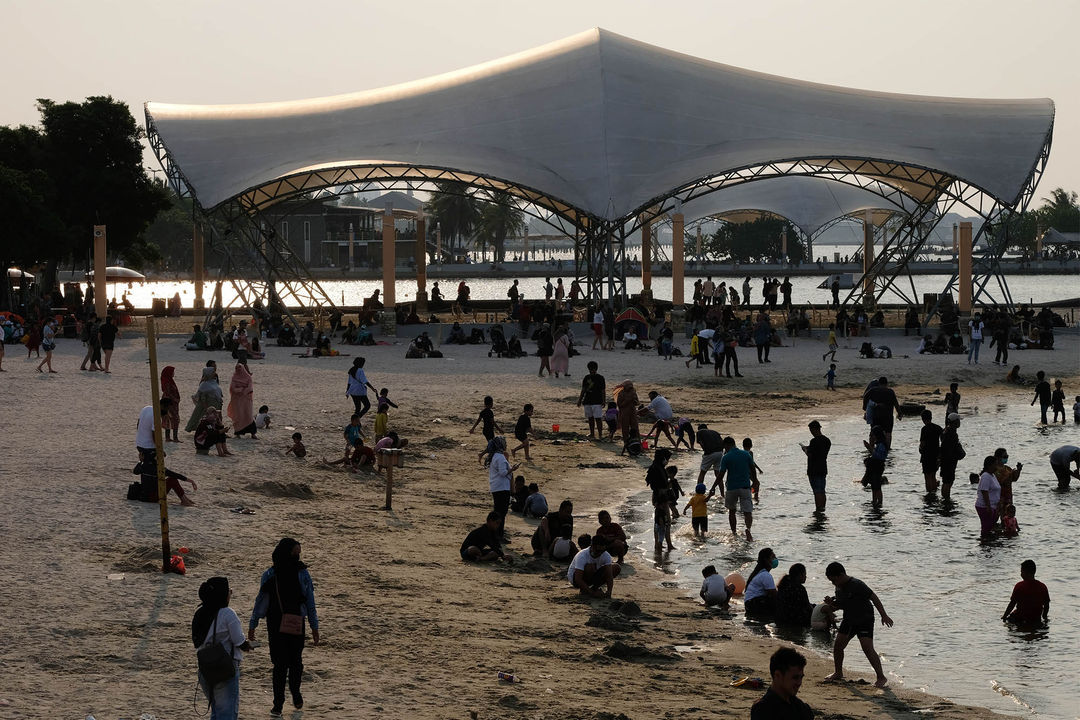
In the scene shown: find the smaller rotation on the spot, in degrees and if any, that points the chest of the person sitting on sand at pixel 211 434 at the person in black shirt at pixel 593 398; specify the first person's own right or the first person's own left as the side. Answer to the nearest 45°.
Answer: approximately 90° to the first person's own left

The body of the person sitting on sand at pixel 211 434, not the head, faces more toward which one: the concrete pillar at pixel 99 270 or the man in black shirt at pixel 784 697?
the man in black shirt

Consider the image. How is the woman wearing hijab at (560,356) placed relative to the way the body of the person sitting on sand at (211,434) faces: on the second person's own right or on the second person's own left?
on the second person's own left

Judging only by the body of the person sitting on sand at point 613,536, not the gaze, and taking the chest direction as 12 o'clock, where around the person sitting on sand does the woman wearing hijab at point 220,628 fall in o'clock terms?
The woman wearing hijab is roughly at 1 o'clock from the person sitting on sand.

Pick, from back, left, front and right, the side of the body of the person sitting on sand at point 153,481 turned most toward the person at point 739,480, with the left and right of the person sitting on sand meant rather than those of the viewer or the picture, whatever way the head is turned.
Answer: front

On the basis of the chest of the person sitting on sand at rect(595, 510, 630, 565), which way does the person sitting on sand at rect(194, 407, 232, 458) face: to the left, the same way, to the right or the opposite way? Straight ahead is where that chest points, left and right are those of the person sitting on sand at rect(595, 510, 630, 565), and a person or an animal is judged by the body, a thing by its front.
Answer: to the left

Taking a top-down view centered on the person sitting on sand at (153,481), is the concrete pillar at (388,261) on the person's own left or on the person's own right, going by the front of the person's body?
on the person's own left

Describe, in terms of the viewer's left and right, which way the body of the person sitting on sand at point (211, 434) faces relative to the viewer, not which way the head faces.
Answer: facing the viewer and to the right of the viewer

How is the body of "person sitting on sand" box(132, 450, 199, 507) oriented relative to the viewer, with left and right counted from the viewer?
facing to the right of the viewer

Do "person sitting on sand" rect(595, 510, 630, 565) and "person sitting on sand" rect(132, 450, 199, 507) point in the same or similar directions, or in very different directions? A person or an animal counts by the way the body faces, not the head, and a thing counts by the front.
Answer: very different directions

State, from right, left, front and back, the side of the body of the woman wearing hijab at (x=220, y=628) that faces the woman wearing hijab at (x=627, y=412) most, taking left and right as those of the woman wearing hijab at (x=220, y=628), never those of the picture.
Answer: front

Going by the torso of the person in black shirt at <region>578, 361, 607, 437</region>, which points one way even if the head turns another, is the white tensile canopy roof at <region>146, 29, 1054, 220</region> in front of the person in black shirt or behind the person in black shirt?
behind

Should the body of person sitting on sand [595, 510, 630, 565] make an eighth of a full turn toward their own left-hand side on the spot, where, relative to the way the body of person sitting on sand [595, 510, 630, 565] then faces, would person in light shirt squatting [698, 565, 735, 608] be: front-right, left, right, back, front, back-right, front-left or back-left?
front-left
